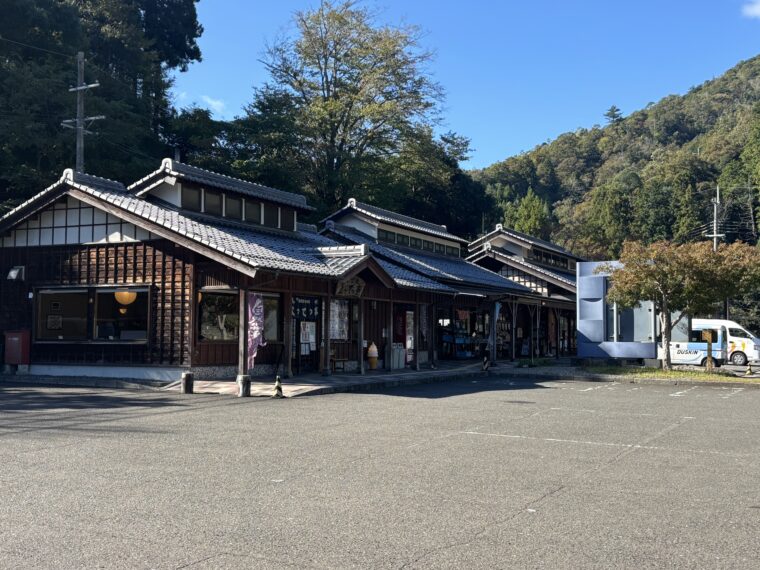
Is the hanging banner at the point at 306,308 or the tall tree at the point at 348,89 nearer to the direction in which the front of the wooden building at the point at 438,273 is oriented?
the hanging banner

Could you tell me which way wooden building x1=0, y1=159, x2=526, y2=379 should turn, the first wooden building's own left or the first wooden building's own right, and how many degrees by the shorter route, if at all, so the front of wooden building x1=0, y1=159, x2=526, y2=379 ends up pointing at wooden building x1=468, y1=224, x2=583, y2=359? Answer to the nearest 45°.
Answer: approximately 90° to the first wooden building's own left

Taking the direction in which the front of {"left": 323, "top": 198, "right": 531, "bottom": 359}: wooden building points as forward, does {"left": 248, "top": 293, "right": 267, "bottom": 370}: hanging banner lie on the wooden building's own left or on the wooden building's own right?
on the wooden building's own right

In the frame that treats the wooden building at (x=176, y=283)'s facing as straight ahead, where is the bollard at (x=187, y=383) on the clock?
The bollard is roughly at 1 o'clock from the wooden building.

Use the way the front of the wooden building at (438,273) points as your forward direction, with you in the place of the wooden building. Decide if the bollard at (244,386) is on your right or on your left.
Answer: on your right

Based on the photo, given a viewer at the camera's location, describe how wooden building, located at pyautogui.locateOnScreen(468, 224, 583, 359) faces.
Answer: facing the viewer and to the right of the viewer

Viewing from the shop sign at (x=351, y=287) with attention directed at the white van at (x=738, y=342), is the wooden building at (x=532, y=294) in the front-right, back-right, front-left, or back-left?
front-left

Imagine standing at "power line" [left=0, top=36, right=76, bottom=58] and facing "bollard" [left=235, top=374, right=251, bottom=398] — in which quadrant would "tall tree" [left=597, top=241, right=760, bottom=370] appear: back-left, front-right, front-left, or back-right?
front-left

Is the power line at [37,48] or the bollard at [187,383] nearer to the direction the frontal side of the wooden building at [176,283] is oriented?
the bollard

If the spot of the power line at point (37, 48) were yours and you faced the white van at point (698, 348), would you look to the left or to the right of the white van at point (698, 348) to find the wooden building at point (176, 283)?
right

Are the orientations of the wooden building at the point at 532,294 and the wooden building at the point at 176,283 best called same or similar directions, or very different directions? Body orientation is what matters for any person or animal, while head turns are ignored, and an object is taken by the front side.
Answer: same or similar directions

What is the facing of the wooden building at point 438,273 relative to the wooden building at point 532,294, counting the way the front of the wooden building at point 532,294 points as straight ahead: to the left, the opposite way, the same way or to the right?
the same way

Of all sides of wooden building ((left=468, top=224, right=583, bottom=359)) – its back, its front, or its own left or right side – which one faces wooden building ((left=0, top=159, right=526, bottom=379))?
right

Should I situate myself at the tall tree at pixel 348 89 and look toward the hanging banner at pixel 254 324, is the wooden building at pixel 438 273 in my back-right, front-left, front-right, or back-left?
front-left
